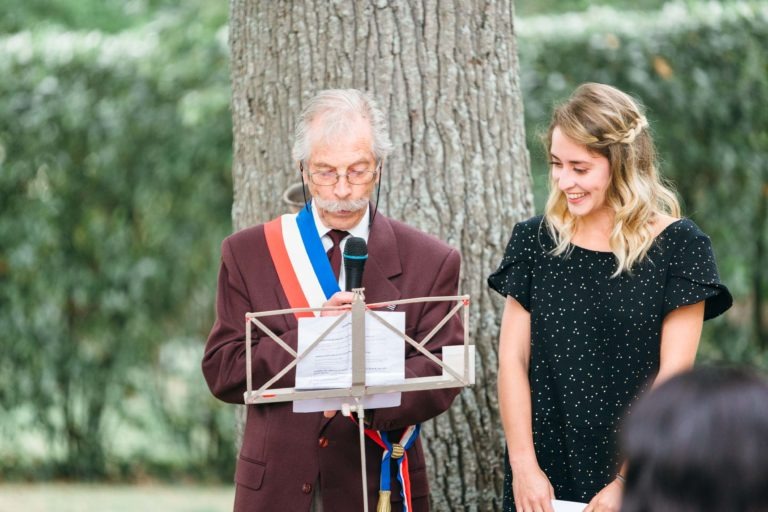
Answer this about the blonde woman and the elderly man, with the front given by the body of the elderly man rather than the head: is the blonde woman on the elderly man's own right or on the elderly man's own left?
on the elderly man's own left

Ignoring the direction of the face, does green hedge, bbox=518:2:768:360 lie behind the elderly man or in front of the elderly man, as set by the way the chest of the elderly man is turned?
behind

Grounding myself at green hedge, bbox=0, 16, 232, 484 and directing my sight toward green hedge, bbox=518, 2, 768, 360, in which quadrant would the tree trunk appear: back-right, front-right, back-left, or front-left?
front-right

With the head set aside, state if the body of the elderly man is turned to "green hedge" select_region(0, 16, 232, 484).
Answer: no

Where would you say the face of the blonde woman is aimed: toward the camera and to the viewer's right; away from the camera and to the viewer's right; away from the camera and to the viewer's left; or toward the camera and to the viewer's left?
toward the camera and to the viewer's left

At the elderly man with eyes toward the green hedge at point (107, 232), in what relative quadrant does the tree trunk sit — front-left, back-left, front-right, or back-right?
front-right

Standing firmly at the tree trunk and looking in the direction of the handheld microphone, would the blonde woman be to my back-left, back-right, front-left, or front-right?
front-left

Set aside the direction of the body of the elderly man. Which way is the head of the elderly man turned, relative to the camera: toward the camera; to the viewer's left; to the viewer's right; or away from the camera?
toward the camera

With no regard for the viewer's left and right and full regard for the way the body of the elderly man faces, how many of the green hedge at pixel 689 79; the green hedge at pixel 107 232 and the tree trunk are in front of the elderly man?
0

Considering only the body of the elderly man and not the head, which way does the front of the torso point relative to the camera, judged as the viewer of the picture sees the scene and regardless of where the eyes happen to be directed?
toward the camera

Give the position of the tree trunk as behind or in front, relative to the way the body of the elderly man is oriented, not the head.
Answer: behind
